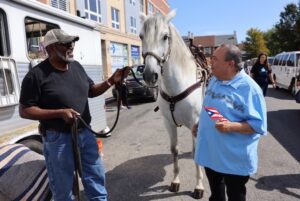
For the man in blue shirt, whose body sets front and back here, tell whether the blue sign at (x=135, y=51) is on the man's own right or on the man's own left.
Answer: on the man's own right

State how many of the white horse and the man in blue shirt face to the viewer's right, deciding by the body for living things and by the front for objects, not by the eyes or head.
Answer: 0

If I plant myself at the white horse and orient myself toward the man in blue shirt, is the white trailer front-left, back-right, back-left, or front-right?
back-right

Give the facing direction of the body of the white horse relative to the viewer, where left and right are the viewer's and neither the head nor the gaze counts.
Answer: facing the viewer and to the left of the viewer

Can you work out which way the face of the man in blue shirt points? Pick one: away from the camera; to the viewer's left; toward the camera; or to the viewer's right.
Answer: to the viewer's left

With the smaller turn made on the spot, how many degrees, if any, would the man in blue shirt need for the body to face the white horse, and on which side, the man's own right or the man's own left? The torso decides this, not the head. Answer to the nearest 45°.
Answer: approximately 90° to the man's own right

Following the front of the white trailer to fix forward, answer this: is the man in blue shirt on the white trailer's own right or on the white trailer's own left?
on the white trailer's own right
